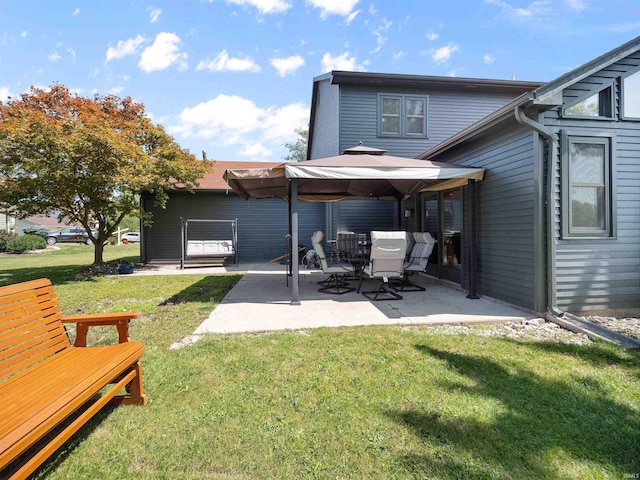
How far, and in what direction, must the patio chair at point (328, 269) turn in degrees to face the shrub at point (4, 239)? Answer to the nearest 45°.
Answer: approximately 135° to its left

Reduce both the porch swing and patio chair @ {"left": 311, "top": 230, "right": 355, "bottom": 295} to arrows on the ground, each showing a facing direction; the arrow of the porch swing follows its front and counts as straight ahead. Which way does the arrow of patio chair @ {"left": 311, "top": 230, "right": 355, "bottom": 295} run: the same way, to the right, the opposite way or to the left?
to the left

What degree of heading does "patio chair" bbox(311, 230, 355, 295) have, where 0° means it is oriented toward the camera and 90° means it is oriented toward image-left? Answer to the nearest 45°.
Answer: approximately 270°

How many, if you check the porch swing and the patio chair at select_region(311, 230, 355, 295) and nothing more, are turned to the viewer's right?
1

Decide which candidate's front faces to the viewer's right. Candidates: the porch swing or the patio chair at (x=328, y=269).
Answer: the patio chair

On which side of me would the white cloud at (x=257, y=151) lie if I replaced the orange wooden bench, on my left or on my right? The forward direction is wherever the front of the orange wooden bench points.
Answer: on my left

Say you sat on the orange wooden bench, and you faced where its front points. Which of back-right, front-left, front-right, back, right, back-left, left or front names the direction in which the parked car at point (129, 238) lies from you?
back-left

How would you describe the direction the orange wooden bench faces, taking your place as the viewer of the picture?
facing the viewer and to the right of the viewer

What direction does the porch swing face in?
toward the camera

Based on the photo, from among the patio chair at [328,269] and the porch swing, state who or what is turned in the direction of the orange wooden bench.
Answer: the porch swing
